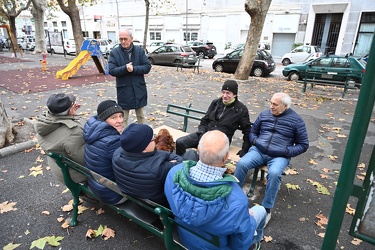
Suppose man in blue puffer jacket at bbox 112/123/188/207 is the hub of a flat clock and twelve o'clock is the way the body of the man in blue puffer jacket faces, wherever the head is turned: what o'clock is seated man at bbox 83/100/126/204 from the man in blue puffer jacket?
The seated man is roughly at 9 o'clock from the man in blue puffer jacket.

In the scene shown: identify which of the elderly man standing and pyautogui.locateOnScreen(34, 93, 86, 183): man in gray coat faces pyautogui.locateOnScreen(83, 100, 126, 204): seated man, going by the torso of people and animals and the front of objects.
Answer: the elderly man standing

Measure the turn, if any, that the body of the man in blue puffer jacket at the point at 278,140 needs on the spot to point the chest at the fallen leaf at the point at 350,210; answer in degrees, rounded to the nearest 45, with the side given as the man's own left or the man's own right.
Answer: approximately 135° to the man's own left

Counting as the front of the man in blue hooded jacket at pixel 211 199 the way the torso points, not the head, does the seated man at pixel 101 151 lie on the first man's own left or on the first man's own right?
on the first man's own left

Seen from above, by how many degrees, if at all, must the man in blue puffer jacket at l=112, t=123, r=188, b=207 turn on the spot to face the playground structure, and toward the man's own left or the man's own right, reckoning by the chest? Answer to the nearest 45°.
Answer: approximately 45° to the man's own left

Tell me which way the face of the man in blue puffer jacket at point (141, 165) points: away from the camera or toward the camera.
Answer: away from the camera

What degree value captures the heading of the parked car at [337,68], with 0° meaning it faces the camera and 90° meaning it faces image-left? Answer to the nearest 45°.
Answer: approximately 90°

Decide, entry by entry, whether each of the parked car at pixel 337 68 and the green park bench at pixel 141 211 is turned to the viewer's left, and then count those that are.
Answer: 1

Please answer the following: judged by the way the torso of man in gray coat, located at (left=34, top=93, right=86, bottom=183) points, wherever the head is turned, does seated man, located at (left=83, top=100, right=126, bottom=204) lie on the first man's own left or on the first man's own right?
on the first man's own right

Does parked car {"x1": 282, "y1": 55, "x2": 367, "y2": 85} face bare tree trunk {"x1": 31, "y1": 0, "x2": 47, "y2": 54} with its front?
yes
